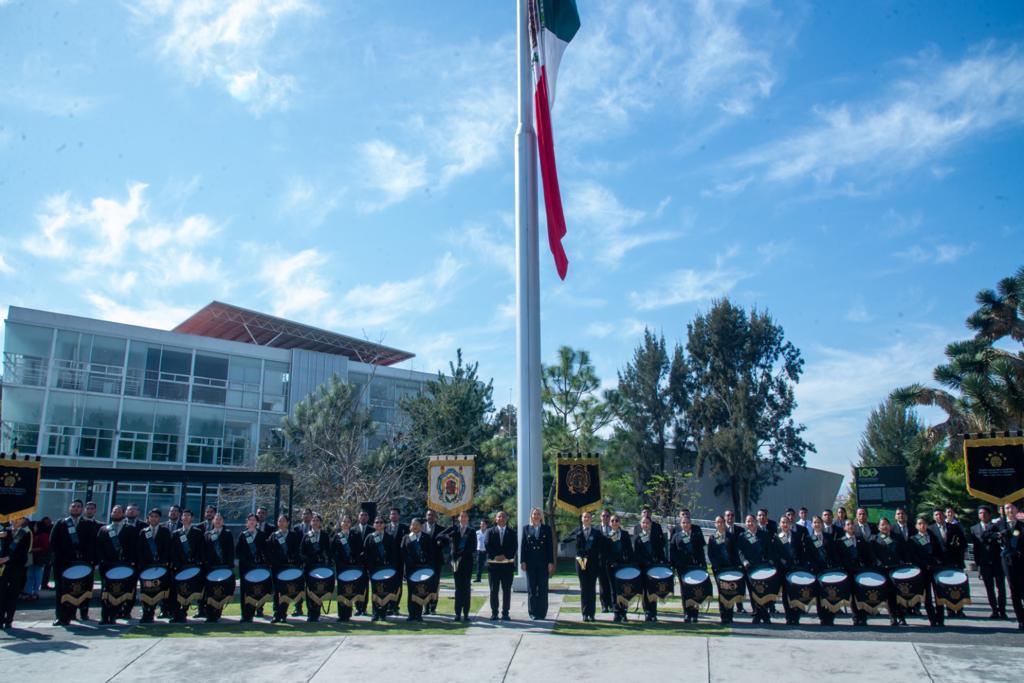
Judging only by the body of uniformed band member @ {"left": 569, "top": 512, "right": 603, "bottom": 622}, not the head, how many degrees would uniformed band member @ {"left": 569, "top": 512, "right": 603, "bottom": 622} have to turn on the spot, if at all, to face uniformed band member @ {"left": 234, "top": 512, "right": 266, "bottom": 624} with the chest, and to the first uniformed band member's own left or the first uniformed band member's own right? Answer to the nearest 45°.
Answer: approximately 90° to the first uniformed band member's own right

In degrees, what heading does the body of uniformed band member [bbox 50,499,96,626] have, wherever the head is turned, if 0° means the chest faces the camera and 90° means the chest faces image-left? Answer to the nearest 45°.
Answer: approximately 0°

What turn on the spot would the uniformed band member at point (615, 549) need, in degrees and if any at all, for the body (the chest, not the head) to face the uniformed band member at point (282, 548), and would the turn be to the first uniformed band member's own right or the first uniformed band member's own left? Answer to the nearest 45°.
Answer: approximately 90° to the first uniformed band member's own right

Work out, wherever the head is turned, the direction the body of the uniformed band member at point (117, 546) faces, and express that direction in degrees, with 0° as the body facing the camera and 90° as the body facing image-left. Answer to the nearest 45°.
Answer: approximately 0°

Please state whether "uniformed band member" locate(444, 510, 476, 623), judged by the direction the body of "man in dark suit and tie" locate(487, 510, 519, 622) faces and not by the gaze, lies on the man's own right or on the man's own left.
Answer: on the man's own right
